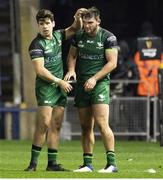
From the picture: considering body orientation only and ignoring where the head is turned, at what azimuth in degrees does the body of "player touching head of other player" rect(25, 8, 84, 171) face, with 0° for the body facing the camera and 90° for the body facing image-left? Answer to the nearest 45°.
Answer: approximately 315°

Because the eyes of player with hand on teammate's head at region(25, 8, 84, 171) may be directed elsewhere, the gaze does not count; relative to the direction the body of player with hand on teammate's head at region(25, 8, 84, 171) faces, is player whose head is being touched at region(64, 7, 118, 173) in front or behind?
in front
